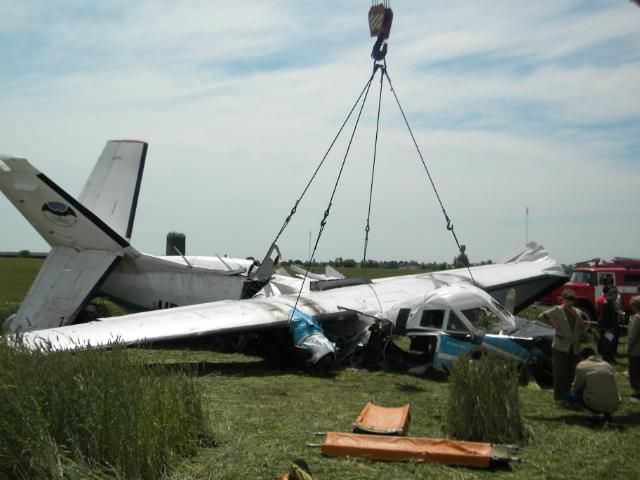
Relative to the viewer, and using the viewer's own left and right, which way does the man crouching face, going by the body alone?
facing away from the viewer and to the left of the viewer

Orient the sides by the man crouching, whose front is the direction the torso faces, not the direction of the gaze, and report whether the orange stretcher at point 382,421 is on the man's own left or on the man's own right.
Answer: on the man's own left

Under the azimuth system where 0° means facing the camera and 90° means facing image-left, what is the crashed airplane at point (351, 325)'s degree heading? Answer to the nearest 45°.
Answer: approximately 315°

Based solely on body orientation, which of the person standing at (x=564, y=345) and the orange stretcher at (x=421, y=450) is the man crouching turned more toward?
the person standing
